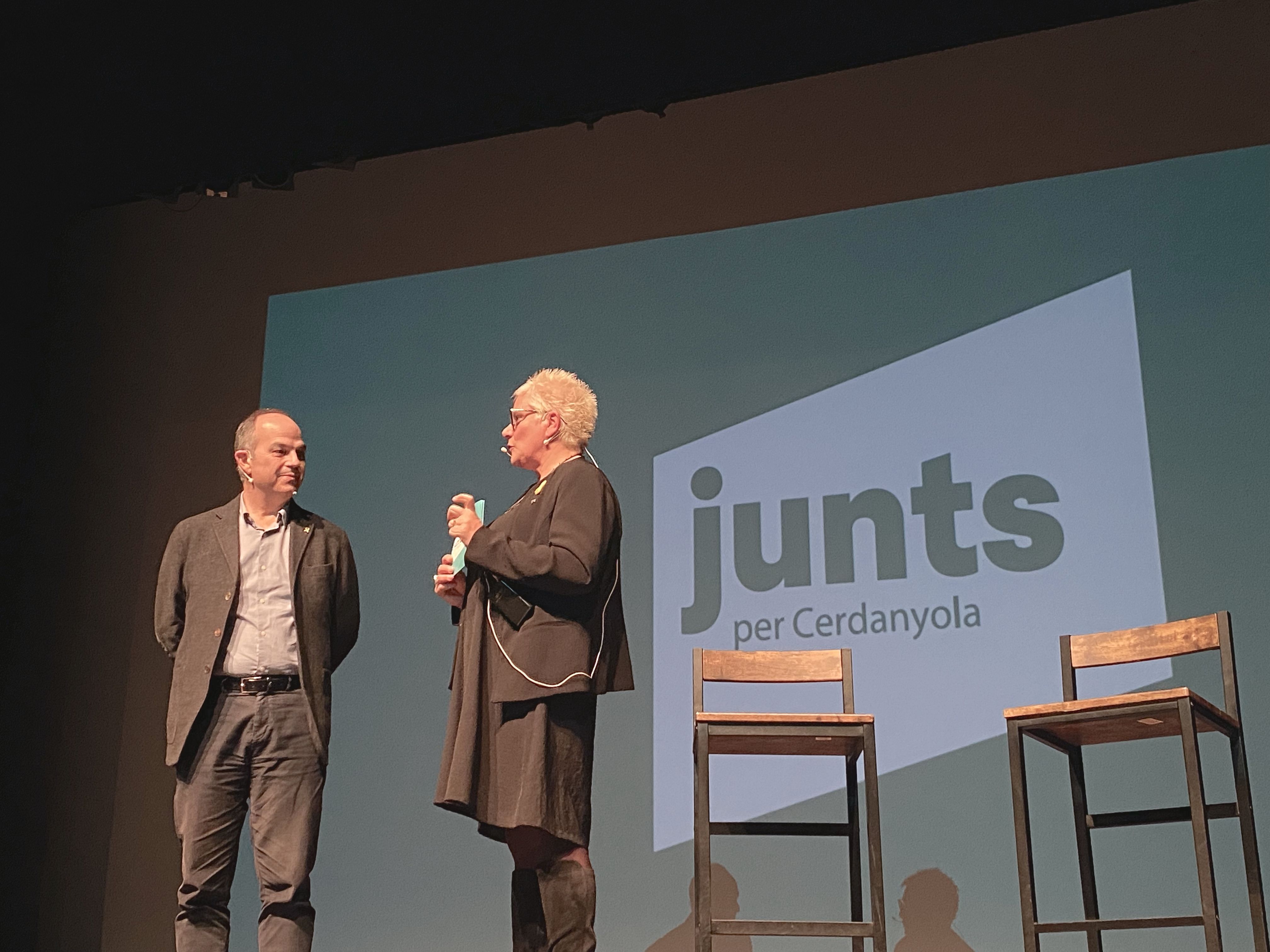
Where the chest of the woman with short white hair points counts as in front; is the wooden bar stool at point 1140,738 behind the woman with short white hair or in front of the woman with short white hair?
behind

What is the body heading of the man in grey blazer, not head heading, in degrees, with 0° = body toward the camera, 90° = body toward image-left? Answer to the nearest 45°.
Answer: approximately 0°

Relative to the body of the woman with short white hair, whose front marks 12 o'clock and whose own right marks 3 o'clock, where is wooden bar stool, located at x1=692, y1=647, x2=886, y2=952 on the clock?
The wooden bar stool is roughly at 5 o'clock from the woman with short white hair.

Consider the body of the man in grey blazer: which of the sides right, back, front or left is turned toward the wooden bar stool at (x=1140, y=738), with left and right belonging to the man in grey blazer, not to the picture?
left

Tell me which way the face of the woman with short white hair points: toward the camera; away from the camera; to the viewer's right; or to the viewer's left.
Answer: to the viewer's left

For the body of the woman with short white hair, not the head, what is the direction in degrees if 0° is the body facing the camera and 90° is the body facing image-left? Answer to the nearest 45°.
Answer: approximately 90°

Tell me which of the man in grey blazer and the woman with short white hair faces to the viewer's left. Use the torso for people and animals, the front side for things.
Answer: the woman with short white hair

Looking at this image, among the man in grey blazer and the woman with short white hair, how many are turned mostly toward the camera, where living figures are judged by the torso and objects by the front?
1
